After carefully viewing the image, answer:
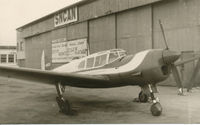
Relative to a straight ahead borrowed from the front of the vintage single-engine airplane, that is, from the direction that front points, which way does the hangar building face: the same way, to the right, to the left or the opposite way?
to the right

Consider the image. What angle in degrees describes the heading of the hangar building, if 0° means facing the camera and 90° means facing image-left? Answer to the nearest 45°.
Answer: approximately 45°

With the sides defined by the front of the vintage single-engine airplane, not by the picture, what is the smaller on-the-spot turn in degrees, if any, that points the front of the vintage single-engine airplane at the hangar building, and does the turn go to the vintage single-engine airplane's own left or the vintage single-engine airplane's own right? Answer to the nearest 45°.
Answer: approximately 135° to the vintage single-engine airplane's own left

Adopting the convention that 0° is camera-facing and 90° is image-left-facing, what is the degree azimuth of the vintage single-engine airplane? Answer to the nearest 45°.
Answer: approximately 315°

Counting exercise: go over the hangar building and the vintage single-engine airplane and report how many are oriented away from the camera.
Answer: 0
